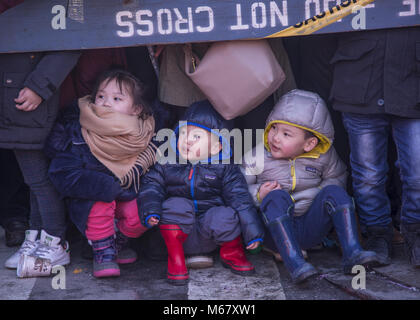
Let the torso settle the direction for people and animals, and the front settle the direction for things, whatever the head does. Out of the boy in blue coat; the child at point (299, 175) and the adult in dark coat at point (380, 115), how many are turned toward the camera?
3

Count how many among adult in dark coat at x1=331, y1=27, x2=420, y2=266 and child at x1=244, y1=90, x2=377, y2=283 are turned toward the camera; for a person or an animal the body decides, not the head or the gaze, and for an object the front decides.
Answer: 2

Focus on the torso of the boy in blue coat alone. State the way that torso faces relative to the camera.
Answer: toward the camera

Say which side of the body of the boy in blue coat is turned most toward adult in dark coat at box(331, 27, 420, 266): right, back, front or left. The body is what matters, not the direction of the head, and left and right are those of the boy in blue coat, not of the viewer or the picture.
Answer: left

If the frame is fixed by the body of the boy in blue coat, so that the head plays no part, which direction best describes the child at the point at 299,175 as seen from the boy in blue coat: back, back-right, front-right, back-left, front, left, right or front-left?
left

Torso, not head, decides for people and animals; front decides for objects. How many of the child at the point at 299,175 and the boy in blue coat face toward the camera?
2

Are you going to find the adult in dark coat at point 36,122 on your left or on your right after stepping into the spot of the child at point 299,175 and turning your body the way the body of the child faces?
on your right

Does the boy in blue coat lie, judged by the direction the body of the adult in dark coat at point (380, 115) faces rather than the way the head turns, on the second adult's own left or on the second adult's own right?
on the second adult's own right
